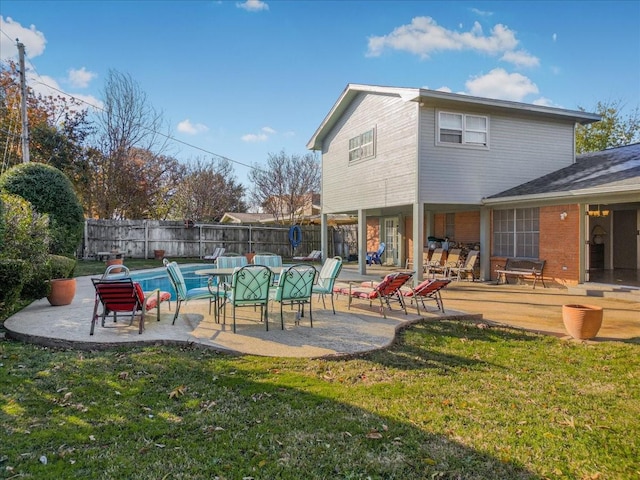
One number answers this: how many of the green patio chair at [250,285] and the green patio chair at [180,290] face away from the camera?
1

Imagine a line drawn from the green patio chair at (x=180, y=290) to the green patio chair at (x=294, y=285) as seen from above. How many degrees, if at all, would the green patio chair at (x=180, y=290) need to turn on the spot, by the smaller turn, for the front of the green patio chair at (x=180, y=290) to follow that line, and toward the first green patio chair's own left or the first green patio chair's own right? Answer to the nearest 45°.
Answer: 0° — it already faces it

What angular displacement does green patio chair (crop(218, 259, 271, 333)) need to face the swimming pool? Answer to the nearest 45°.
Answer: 0° — it already faces it

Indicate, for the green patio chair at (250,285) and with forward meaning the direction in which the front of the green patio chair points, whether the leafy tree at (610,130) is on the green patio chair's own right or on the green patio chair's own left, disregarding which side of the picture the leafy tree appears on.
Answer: on the green patio chair's own right

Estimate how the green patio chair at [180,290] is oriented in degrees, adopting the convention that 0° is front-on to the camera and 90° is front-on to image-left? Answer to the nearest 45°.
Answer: approximately 270°

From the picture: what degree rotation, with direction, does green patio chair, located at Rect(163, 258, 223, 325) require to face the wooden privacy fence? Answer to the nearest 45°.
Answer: approximately 90° to its left

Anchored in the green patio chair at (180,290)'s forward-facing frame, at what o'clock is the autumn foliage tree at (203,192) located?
The autumn foliage tree is roughly at 9 o'clock from the green patio chair.

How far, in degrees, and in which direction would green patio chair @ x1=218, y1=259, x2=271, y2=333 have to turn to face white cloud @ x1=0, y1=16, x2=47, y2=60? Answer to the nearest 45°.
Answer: approximately 45° to its left

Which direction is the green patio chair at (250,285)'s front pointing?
away from the camera

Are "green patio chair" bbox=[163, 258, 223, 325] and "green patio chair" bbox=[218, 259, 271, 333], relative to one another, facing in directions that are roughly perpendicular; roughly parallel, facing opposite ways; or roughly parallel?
roughly perpendicular

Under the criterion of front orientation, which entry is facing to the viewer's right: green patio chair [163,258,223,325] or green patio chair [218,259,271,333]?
green patio chair [163,258,223,325]
